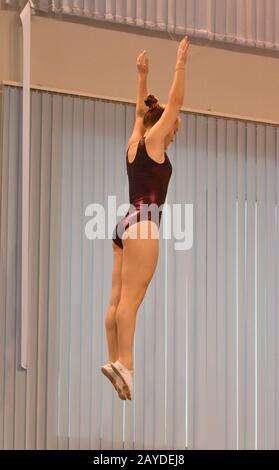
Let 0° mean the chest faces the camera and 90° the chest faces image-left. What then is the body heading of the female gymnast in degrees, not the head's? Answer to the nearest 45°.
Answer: approximately 225°
